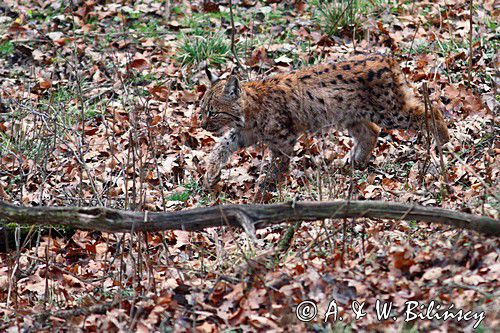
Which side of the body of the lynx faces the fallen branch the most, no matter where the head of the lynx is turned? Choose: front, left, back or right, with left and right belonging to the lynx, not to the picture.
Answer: left

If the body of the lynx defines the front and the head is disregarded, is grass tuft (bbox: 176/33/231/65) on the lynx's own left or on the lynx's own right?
on the lynx's own right

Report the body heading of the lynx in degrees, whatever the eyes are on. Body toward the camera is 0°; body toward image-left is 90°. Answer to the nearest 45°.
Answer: approximately 90°
